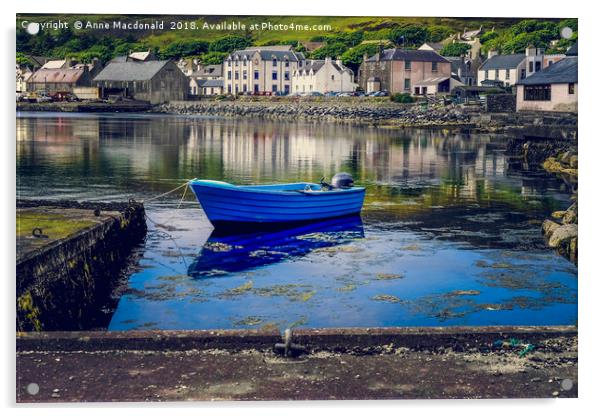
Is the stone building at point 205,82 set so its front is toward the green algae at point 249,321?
yes

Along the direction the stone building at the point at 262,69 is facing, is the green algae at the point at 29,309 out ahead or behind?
ahead

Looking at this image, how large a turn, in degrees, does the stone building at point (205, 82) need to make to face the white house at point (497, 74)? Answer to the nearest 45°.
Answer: approximately 135° to its left

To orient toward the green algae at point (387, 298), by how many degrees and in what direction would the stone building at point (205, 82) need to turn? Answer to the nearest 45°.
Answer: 0° — it already faces it

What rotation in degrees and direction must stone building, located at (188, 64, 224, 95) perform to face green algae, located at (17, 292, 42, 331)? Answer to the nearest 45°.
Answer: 0° — it already faces it

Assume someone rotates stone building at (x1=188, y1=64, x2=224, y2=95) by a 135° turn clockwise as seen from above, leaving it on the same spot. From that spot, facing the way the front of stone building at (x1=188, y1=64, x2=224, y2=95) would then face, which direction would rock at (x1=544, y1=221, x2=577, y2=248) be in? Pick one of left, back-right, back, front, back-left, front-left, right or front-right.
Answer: back

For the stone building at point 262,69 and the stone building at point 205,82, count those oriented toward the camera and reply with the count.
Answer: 2

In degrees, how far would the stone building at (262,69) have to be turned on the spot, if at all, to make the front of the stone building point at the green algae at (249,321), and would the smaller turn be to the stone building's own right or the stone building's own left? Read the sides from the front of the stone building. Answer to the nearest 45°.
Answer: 0° — it already faces it

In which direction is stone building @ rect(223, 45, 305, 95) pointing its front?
toward the camera

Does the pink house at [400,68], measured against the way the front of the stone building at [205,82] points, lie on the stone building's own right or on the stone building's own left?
on the stone building's own left
